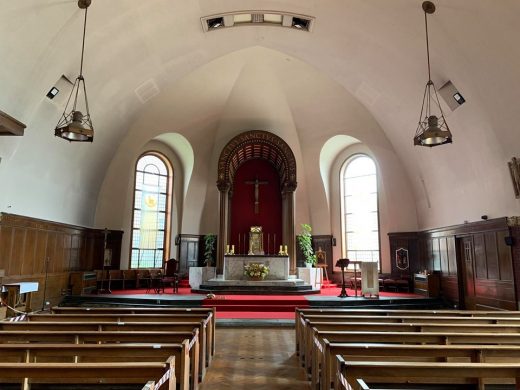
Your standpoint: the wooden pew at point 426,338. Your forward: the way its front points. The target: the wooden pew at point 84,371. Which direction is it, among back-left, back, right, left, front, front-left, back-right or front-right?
back-left

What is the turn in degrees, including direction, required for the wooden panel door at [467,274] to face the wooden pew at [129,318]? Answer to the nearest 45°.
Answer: approximately 45° to its left

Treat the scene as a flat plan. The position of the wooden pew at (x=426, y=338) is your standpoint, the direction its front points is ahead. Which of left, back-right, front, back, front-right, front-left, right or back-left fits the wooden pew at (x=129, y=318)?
left

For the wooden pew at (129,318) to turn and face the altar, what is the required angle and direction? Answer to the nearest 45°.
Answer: approximately 45° to its right

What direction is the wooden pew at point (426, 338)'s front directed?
away from the camera

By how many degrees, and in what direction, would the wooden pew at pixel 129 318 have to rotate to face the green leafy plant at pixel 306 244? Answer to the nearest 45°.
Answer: approximately 45° to its right

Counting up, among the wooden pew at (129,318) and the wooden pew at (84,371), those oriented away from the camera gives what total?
2

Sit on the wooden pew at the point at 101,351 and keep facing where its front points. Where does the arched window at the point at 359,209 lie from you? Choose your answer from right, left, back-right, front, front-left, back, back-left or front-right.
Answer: front-right

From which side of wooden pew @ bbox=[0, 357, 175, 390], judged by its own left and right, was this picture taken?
back

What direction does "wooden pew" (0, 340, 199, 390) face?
away from the camera

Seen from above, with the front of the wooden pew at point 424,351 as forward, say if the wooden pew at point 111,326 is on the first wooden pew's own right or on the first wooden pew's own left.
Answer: on the first wooden pew's own left

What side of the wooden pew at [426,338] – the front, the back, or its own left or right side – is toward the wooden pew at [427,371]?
back

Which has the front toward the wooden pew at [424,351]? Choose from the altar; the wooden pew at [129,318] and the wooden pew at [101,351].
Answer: the altar

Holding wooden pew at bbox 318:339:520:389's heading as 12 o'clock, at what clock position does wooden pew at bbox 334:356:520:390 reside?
wooden pew at bbox 334:356:520:390 is roughly at 6 o'clock from wooden pew at bbox 318:339:520:389.

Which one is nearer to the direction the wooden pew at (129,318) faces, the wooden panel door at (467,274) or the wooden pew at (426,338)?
the wooden panel door

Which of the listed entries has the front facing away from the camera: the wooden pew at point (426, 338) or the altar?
the wooden pew

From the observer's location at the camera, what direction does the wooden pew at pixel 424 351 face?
facing away from the viewer
